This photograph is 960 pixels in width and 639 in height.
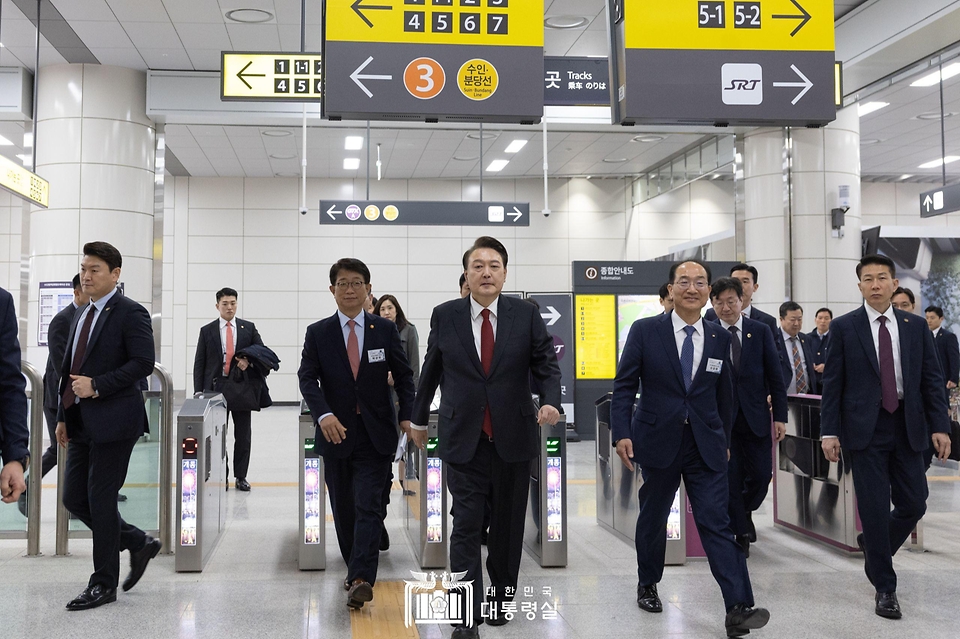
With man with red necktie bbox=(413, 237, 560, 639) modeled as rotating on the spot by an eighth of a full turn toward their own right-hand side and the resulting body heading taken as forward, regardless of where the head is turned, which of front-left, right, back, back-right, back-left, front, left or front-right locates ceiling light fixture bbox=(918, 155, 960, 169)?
back

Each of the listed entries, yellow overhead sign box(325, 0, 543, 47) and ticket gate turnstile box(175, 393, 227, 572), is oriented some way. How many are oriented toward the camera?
2

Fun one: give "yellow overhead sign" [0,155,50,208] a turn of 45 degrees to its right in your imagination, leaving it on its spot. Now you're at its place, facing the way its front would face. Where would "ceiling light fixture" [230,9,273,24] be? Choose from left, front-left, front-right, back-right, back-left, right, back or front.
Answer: left

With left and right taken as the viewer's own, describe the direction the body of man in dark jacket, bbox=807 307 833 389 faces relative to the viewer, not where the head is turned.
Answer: facing the viewer

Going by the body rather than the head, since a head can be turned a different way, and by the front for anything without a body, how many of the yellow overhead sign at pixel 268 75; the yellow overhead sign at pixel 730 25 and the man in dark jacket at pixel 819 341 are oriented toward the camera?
3

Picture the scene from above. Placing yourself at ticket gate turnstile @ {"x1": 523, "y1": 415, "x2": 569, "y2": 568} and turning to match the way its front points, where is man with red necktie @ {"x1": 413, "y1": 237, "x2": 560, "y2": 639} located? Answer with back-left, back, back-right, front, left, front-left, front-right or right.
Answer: front

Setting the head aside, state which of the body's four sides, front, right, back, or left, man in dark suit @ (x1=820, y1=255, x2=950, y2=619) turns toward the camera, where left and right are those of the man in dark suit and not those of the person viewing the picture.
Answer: front

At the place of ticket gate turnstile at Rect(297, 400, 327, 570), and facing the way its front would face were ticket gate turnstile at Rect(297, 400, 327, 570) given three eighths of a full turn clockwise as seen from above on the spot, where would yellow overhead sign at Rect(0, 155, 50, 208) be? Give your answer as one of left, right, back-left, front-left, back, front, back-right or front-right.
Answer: front

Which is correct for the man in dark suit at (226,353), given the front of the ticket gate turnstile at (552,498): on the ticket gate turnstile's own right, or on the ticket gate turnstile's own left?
on the ticket gate turnstile's own right

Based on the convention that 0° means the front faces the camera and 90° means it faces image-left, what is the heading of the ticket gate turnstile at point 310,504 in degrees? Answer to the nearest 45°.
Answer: approximately 0°

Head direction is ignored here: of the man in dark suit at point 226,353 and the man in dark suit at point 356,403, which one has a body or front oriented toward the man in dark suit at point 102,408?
the man in dark suit at point 226,353
